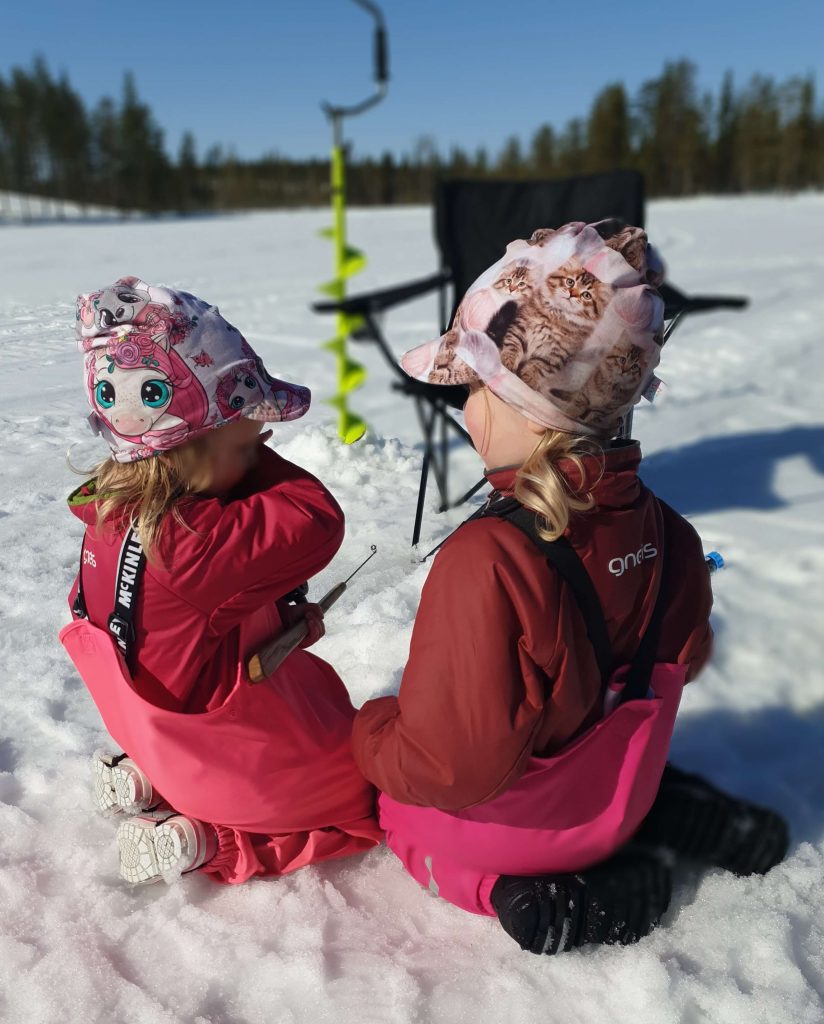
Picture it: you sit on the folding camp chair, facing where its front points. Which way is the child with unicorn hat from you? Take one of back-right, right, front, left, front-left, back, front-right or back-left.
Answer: front

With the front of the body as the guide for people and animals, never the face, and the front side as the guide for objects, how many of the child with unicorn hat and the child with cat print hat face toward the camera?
0

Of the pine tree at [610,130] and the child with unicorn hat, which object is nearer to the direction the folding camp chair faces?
the child with unicorn hat

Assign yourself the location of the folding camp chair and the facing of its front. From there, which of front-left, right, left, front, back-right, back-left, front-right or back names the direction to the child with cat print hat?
front

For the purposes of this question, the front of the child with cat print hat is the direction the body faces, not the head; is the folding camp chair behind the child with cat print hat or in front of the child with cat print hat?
in front

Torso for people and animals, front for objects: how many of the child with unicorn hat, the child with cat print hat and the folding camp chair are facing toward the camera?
1

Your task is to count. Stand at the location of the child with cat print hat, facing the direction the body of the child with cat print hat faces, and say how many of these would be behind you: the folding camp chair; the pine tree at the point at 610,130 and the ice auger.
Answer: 0

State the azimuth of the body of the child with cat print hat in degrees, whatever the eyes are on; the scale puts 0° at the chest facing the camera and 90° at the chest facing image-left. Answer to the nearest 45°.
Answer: approximately 135°

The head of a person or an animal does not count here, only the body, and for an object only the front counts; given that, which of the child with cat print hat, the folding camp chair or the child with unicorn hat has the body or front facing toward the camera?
the folding camp chair

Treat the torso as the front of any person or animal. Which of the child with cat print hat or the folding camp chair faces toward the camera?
the folding camp chair

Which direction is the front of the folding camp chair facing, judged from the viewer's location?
facing the viewer

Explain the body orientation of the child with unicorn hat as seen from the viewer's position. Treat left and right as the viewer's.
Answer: facing away from the viewer and to the right of the viewer

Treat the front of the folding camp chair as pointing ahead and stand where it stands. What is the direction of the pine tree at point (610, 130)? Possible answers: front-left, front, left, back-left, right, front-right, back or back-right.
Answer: back

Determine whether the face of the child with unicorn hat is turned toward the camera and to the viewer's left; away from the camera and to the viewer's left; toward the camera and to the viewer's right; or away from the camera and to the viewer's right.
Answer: away from the camera and to the viewer's right

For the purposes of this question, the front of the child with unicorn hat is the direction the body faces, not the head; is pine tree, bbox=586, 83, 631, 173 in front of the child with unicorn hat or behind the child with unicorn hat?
in front
